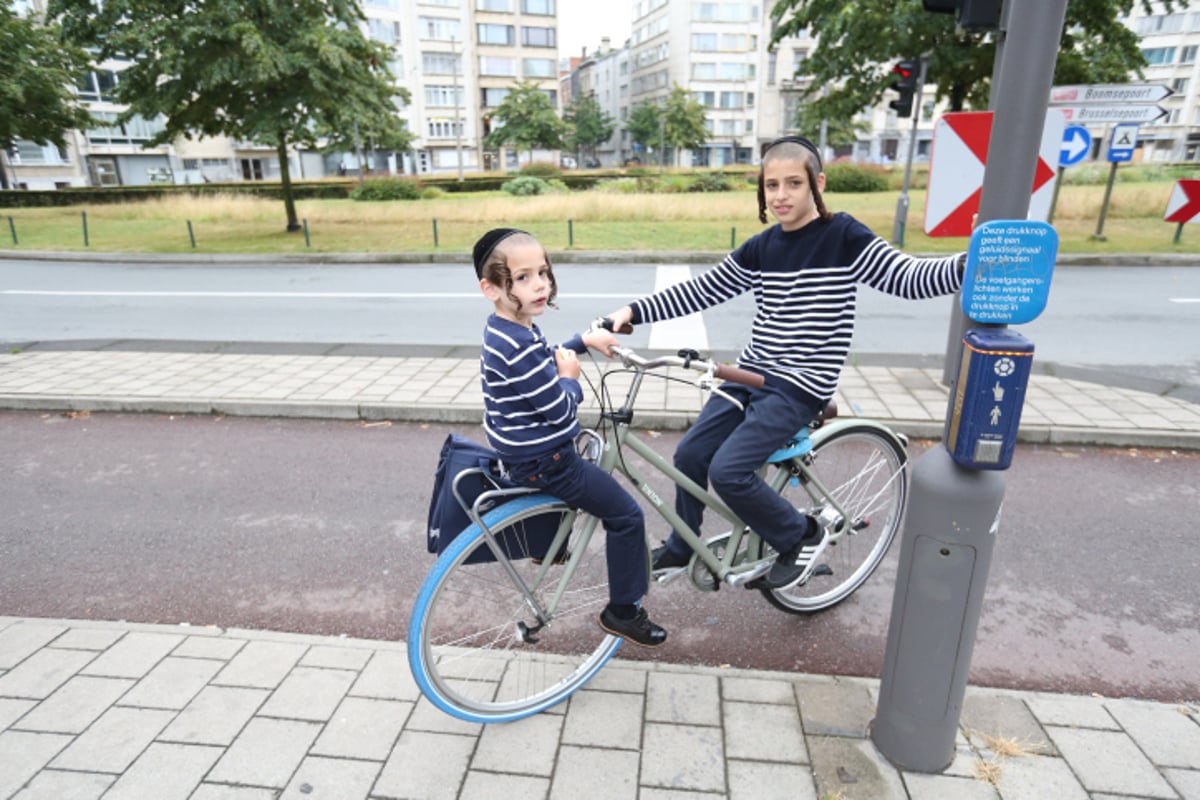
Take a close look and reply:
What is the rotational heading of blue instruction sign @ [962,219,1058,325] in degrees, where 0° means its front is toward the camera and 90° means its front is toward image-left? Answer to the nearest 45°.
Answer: approximately 0°

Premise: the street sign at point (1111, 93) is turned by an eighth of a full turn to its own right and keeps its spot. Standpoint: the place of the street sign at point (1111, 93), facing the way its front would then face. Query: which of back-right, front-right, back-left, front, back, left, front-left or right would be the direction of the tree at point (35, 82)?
front-right

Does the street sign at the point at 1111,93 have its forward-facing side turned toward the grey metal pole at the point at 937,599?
yes

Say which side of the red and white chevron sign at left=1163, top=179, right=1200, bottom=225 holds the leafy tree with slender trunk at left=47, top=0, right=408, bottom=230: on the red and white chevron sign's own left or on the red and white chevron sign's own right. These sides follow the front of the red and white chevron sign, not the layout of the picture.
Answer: on the red and white chevron sign's own right

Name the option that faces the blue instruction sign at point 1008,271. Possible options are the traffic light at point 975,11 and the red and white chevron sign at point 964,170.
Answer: the red and white chevron sign

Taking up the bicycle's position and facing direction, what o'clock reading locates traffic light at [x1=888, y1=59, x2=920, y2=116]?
The traffic light is roughly at 5 o'clock from the bicycle.

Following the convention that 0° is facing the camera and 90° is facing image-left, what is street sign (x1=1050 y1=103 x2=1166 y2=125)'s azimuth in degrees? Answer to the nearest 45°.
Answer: approximately 0°
